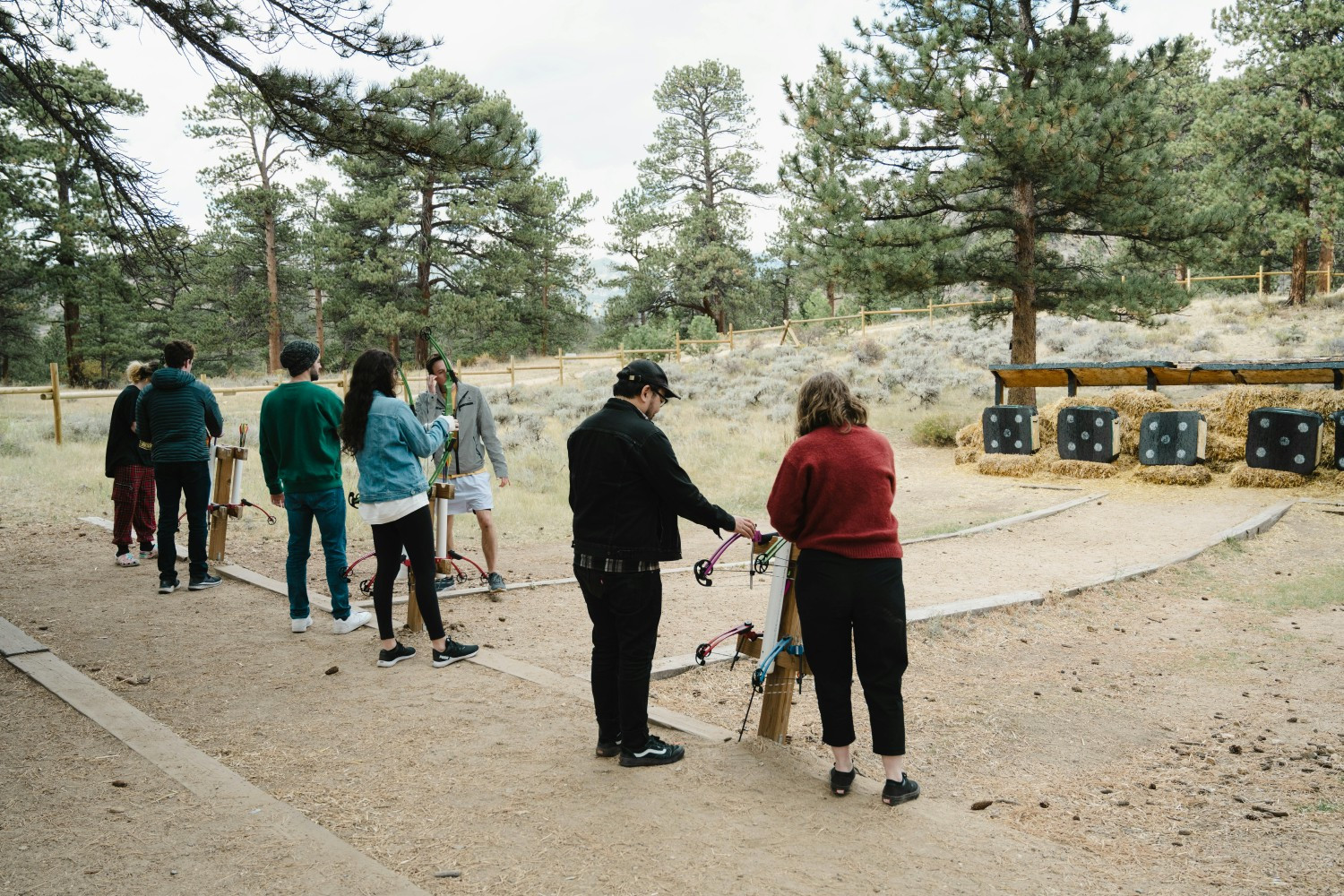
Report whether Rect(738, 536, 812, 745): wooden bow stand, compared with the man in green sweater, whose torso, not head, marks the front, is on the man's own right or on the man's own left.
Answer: on the man's own right

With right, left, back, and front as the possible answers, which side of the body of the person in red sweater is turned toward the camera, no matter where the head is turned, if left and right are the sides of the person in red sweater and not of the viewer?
back

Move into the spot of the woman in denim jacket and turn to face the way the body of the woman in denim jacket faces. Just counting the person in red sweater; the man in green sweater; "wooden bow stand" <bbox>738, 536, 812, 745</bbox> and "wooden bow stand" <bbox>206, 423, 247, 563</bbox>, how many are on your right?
2

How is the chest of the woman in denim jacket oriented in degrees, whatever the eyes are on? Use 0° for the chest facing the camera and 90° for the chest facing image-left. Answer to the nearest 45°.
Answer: approximately 225°

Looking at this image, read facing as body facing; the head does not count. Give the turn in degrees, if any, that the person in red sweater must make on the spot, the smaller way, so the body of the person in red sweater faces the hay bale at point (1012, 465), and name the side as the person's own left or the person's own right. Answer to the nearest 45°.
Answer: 0° — they already face it
